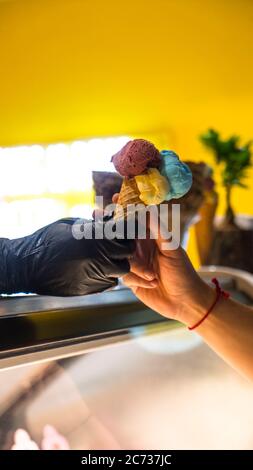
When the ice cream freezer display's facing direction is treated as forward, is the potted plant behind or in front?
behind

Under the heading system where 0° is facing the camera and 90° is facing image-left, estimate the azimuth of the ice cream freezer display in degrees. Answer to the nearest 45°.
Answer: approximately 0°
